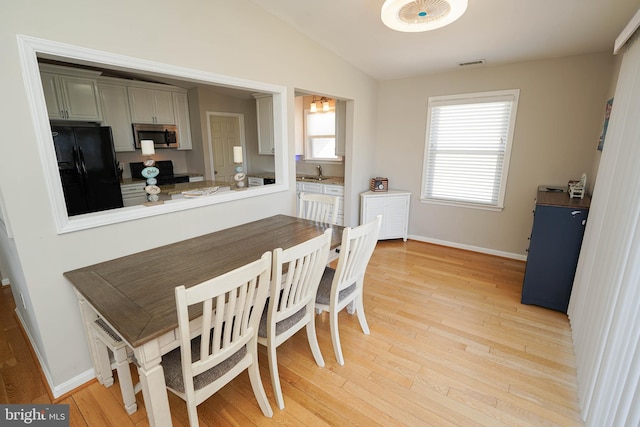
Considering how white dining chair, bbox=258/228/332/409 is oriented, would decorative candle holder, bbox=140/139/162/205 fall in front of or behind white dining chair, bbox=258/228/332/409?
in front

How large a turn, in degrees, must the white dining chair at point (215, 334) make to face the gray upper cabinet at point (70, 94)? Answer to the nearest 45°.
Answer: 0° — it already faces it

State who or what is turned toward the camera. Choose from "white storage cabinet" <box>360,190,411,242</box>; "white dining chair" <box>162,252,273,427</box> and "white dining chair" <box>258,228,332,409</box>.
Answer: the white storage cabinet

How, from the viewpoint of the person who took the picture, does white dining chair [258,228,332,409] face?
facing away from the viewer and to the left of the viewer

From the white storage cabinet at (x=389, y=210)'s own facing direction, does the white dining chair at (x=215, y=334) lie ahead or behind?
ahead

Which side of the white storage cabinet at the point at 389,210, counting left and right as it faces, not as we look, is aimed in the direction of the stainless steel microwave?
right

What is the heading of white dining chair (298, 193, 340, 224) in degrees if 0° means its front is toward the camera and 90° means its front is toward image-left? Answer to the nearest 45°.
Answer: approximately 45°

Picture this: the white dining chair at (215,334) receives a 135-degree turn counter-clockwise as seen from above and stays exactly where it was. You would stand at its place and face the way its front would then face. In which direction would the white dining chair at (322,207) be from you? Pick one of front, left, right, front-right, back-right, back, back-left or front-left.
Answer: back-left

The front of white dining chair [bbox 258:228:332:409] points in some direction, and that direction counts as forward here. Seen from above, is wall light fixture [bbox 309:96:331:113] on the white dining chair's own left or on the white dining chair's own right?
on the white dining chair's own right

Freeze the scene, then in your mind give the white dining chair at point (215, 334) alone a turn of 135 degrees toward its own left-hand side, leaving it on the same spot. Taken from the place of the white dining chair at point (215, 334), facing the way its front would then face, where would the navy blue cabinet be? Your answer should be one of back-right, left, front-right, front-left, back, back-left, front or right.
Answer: left

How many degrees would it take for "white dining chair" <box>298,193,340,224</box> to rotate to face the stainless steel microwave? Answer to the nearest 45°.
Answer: approximately 90° to its right

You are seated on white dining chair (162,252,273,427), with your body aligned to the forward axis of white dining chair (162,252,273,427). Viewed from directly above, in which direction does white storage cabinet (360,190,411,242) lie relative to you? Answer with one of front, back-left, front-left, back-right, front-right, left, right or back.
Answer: right

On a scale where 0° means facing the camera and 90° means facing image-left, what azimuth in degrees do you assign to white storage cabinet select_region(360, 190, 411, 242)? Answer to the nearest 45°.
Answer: approximately 0°
